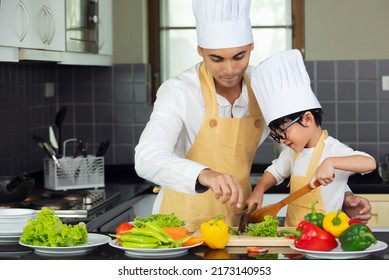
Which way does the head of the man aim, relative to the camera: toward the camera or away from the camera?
toward the camera

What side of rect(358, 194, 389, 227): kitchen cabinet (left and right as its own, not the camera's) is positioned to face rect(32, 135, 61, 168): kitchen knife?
right

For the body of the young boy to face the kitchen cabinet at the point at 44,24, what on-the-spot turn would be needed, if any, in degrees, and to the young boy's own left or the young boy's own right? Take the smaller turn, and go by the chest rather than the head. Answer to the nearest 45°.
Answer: approximately 90° to the young boy's own right

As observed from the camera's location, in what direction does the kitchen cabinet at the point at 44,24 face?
facing the viewer and to the right of the viewer

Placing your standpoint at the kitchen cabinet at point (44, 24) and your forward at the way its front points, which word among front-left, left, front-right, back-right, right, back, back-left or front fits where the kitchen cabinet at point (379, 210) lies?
front-left

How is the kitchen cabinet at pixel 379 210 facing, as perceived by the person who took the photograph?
facing the viewer

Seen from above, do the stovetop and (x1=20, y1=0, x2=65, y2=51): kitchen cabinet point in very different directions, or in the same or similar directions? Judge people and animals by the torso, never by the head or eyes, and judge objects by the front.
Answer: same or similar directions

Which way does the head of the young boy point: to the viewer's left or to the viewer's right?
to the viewer's left

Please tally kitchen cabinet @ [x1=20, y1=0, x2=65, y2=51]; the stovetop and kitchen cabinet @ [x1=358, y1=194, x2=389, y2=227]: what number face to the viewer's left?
0

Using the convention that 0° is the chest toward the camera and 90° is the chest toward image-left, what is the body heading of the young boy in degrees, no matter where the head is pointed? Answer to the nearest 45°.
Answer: approximately 45°

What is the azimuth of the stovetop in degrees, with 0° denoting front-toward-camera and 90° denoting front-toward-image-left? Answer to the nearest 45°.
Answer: approximately 315°
